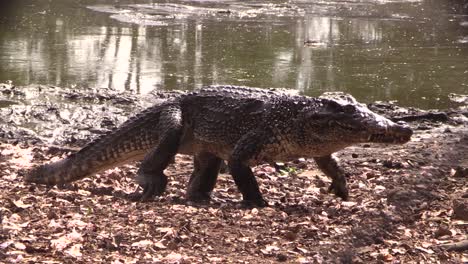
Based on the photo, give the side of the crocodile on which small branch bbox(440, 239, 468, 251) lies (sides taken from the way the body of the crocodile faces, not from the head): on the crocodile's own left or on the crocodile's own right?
on the crocodile's own right

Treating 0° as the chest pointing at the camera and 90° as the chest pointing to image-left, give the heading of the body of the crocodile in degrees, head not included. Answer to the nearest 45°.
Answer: approximately 270°
